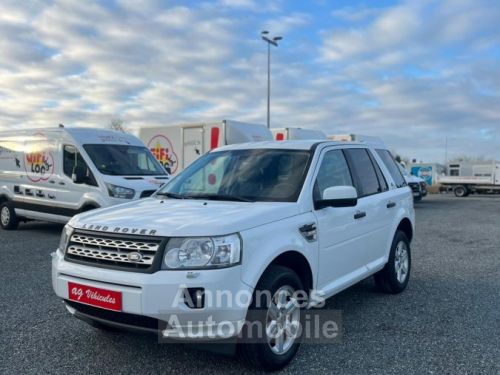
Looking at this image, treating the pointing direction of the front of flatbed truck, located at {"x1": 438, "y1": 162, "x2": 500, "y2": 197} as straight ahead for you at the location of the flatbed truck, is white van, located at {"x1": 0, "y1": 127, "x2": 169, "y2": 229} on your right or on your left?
on your right

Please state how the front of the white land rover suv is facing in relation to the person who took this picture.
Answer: facing the viewer and to the left of the viewer

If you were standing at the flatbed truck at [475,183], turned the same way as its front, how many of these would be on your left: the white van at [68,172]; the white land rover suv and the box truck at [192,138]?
0

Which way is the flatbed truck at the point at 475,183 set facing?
to the viewer's right

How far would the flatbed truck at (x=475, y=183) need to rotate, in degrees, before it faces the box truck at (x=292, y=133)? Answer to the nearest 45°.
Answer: approximately 90° to its right

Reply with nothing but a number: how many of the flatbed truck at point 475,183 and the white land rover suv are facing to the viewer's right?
1

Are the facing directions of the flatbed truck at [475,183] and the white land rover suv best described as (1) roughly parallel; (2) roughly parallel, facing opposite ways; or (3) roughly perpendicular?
roughly perpendicular

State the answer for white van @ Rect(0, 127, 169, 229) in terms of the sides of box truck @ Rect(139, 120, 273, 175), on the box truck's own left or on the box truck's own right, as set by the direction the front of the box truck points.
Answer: on the box truck's own right

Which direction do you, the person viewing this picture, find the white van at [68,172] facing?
facing the viewer and to the right of the viewer

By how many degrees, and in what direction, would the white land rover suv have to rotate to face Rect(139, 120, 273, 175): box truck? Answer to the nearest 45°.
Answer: approximately 135° to its right

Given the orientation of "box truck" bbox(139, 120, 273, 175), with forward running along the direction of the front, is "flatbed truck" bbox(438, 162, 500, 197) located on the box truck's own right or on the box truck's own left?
on the box truck's own left

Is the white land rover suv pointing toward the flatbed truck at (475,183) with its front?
no

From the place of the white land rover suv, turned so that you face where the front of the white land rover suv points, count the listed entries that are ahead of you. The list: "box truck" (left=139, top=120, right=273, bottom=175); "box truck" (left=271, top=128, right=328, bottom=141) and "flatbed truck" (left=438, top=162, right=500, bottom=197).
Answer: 0

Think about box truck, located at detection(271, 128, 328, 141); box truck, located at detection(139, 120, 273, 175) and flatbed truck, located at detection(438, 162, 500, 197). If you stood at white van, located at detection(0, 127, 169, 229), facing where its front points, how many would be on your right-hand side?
0
